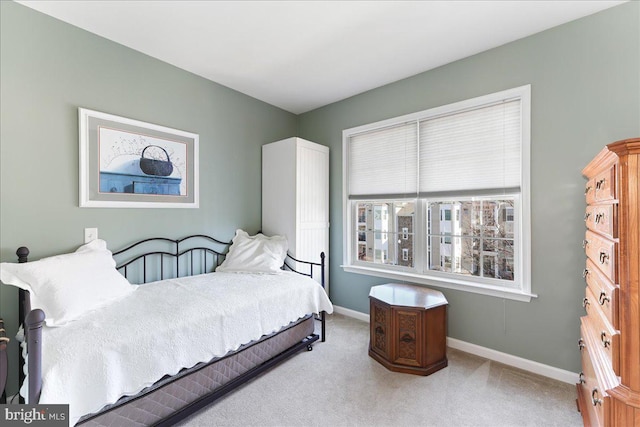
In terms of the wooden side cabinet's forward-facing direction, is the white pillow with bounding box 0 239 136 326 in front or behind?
in front

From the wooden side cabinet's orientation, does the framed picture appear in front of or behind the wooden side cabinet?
in front

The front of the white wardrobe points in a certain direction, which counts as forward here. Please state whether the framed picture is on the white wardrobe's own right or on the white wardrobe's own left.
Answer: on the white wardrobe's own right

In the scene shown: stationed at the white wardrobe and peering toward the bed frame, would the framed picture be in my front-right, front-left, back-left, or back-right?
front-right

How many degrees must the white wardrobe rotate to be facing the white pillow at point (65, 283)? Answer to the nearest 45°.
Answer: approximately 90° to its right

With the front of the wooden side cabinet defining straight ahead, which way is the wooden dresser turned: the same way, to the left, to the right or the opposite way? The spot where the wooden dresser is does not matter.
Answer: to the right

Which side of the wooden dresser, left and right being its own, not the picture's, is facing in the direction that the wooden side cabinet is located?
front

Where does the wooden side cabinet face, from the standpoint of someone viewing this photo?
facing the viewer and to the left of the viewer

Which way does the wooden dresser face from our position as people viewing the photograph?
facing to the left of the viewer

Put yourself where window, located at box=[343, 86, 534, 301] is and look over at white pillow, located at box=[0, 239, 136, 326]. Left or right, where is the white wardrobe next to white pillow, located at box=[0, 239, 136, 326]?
right

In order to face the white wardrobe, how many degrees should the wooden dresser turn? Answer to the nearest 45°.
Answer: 0° — it already faces it

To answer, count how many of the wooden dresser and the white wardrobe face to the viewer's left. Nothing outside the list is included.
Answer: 1

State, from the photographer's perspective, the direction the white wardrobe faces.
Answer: facing the viewer and to the right of the viewer

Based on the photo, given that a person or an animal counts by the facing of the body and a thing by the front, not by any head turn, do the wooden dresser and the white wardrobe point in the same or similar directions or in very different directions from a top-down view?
very different directions

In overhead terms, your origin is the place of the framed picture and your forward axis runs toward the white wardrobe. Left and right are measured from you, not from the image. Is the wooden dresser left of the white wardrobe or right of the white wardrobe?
right
